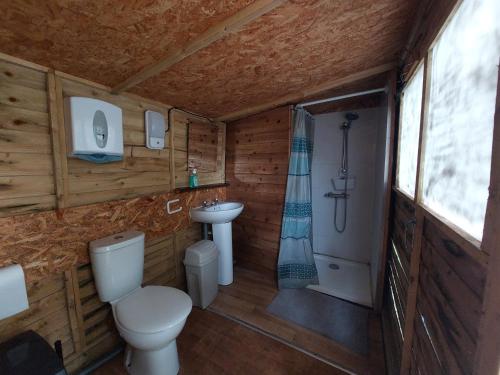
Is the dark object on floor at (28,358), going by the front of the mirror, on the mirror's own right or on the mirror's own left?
on the mirror's own right

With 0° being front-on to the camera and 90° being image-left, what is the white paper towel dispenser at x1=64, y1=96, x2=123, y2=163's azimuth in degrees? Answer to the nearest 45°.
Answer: approximately 315°

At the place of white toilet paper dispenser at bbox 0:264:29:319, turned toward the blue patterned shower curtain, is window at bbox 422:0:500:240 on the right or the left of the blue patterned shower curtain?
right

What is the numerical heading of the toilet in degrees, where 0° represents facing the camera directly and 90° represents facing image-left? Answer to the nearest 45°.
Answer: approximately 315°

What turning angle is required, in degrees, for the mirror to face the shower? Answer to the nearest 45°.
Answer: approximately 45° to its left

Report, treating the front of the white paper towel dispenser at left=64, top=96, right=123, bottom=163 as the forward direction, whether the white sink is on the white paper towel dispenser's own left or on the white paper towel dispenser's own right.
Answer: on the white paper towel dispenser's own left

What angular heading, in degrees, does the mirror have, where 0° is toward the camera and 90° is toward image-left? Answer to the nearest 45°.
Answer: approximately 315°

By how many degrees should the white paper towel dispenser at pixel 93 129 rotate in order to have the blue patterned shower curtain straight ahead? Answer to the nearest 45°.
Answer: approximately 45° to its left
